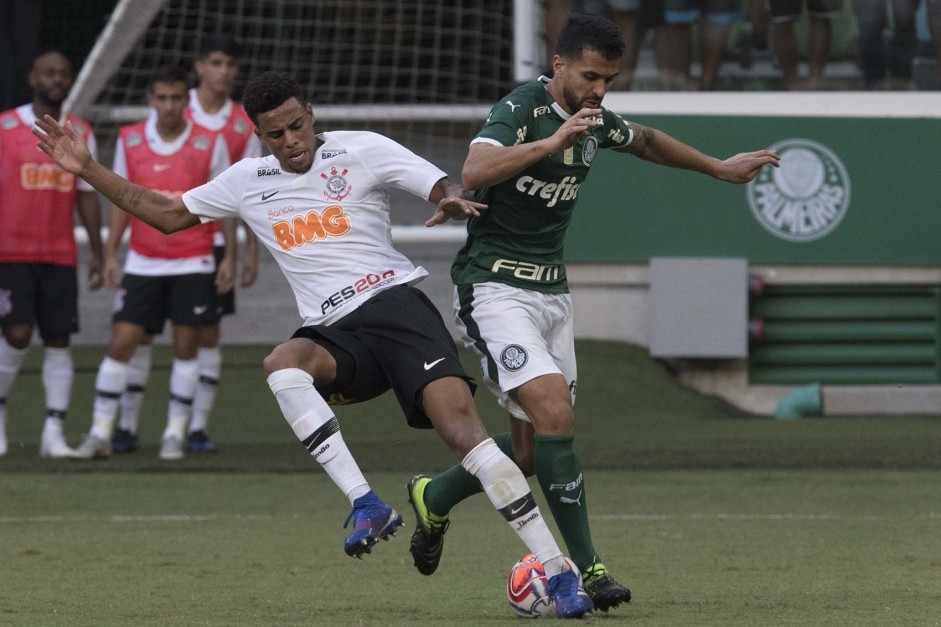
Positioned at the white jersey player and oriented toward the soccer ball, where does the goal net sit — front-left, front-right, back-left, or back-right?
back-left

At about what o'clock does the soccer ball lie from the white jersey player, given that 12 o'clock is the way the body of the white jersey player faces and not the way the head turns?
The soccer ball is roughly at 11 o'clock from the white jersey player.

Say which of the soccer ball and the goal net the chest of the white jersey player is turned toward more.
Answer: the soccer ball

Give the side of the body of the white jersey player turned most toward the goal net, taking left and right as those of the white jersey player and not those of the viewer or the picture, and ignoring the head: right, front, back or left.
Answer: back

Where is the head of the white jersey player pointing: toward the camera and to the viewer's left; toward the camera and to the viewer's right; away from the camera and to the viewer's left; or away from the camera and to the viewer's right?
toward the camera and to the viewer's right

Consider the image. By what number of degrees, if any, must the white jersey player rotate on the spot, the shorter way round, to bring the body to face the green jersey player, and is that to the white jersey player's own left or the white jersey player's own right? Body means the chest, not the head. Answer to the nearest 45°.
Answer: approximately 90° to the white jersey player's own left

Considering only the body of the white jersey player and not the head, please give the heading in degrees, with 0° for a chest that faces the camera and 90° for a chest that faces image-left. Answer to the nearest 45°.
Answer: approximately 0°
